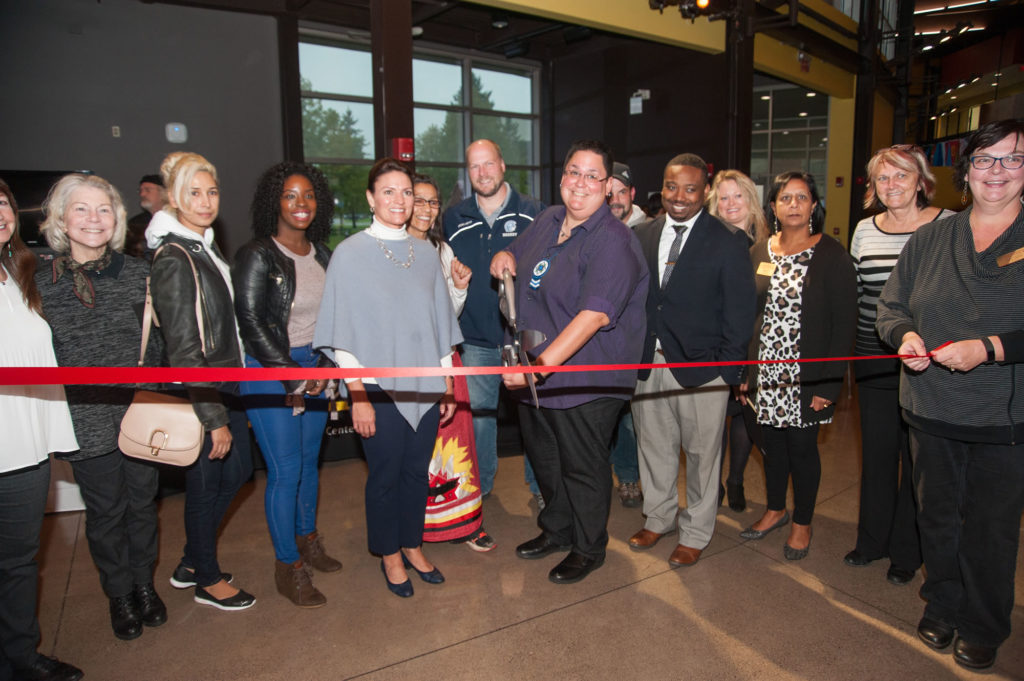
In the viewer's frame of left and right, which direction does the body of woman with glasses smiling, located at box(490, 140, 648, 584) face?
facing the viewer and to the left of the viewer

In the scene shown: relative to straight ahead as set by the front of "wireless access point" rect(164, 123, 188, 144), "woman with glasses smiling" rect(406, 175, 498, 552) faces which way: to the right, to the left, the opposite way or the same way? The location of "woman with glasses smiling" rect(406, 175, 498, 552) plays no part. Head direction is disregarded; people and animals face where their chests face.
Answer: the same way

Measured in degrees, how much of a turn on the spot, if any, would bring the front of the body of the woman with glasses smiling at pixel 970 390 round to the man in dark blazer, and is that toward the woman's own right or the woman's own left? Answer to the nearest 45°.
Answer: approximately 45° to the woman's own right

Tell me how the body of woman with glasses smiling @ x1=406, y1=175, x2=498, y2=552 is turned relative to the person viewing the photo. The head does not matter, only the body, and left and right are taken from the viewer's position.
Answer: facing the viewer

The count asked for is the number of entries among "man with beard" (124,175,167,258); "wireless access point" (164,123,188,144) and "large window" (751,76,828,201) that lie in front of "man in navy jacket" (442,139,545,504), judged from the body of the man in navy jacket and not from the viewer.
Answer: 0

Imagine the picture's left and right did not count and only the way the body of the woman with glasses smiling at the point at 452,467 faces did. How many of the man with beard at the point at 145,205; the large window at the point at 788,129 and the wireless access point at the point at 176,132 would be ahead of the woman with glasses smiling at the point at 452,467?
0

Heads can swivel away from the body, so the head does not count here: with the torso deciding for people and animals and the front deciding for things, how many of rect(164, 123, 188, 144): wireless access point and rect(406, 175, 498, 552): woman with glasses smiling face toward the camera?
2

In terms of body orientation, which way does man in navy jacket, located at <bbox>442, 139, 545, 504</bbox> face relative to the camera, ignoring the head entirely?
toward the camera

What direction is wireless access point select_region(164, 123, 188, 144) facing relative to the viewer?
toward the camera

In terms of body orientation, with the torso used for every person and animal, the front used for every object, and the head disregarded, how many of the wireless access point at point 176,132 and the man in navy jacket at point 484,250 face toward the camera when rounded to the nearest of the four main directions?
2

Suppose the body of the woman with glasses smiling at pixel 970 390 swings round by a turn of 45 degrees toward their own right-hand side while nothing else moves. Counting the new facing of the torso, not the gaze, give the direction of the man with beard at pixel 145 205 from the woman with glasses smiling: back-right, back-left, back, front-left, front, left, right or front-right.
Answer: front

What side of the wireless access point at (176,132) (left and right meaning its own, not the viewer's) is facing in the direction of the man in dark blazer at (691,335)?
front

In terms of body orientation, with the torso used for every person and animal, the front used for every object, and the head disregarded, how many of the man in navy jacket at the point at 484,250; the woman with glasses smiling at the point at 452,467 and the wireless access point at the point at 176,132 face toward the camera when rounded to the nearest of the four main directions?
3

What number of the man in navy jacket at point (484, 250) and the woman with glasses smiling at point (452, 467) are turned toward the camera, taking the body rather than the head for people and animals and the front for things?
2

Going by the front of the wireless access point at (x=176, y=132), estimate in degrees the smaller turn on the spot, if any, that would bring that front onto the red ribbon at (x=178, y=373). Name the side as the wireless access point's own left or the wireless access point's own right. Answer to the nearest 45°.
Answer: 0° — it already faces it

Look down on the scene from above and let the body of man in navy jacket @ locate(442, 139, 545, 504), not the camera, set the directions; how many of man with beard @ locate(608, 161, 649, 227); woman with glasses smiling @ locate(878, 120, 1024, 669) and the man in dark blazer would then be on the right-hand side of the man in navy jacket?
0

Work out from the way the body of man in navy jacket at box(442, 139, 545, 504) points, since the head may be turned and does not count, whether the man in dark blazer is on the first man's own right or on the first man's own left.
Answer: on the first man's own left

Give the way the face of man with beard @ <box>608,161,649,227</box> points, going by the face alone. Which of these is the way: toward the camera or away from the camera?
toward the camera
